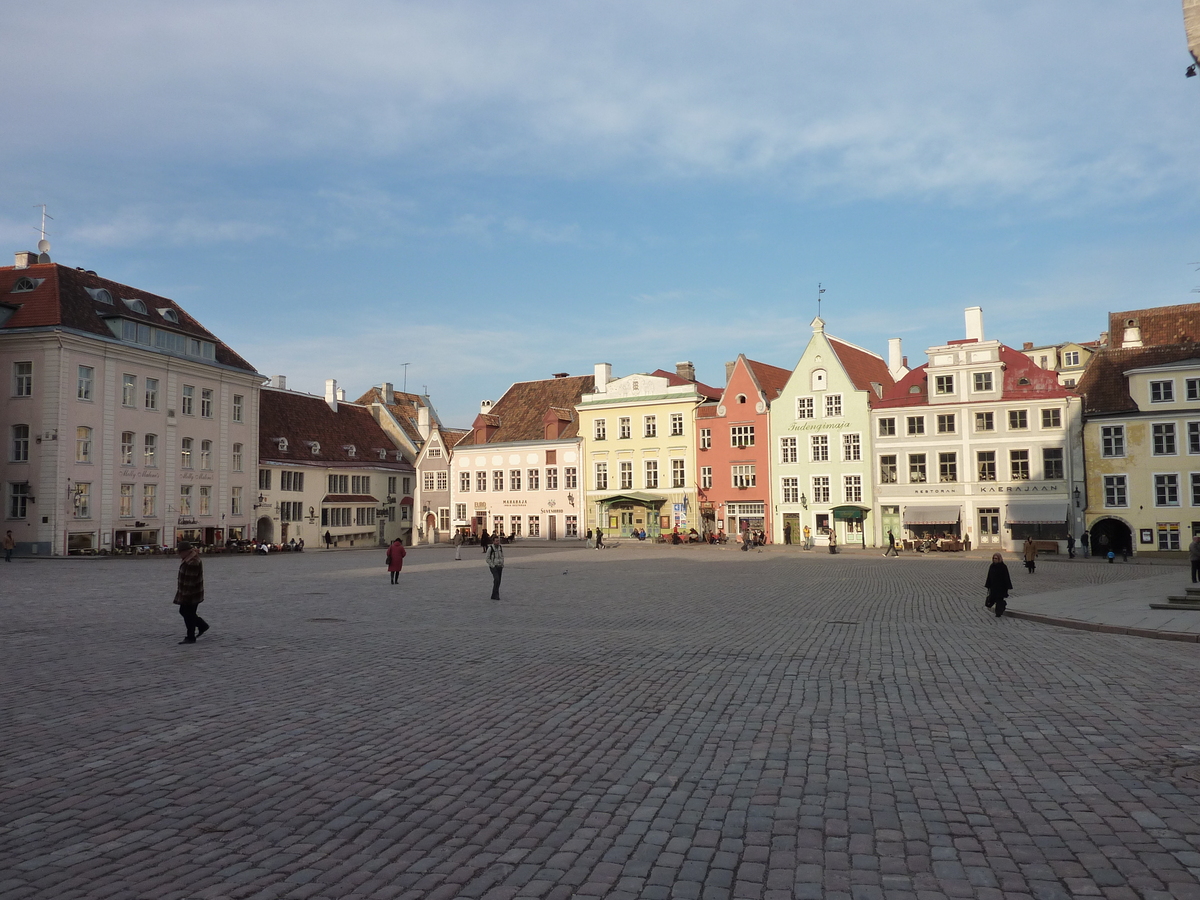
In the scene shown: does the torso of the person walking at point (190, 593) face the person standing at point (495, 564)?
no

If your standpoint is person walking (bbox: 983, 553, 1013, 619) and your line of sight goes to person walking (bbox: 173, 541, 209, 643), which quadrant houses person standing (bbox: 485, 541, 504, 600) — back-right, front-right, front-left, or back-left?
front-right

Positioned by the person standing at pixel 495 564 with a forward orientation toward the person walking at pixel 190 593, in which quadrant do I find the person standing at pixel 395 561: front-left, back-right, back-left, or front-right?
back-right

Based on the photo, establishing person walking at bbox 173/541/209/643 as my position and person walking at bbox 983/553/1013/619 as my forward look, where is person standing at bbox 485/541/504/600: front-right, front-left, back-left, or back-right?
front-left

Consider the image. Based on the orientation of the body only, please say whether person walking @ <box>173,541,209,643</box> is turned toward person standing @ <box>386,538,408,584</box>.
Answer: no

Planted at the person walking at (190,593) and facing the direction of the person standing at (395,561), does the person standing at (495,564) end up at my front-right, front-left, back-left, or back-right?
front-right

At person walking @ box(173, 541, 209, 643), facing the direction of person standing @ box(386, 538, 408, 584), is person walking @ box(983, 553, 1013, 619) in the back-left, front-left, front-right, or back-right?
front-right
